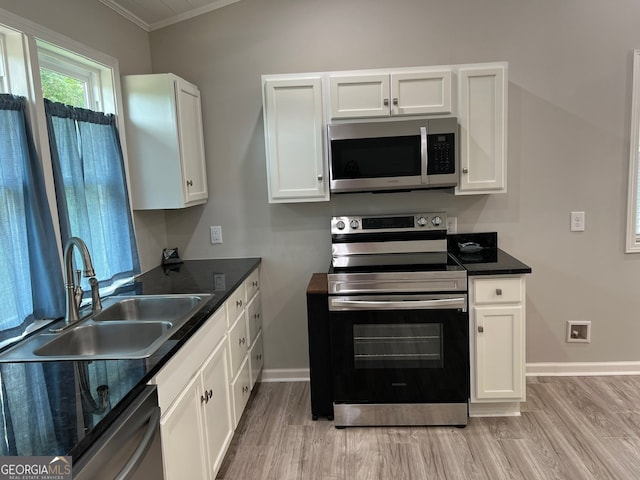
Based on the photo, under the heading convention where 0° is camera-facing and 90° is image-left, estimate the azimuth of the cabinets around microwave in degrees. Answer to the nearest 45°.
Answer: approximately 0°

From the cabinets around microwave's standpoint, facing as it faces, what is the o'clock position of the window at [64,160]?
The window is roughly at 2 o'clock from the cabinets around microwave.

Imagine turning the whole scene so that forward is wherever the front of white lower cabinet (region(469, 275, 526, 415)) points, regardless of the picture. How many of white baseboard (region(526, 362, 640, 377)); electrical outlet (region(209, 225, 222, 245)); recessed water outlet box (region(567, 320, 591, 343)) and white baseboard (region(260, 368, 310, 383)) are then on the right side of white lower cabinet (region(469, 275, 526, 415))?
2

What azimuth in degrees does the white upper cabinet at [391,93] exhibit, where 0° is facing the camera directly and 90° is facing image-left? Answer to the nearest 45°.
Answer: approximately 0°

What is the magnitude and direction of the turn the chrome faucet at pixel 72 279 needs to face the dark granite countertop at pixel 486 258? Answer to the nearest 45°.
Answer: approximately 45° to its left

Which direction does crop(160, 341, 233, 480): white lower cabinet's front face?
to the viewer's right

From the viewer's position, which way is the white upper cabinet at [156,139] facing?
facing to the right of the viewer

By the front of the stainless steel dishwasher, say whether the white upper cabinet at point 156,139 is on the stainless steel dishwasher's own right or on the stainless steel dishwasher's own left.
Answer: on the stainless steel dishwasher's own left

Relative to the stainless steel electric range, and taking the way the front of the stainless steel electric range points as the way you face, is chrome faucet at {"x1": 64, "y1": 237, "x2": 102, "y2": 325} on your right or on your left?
on your right
